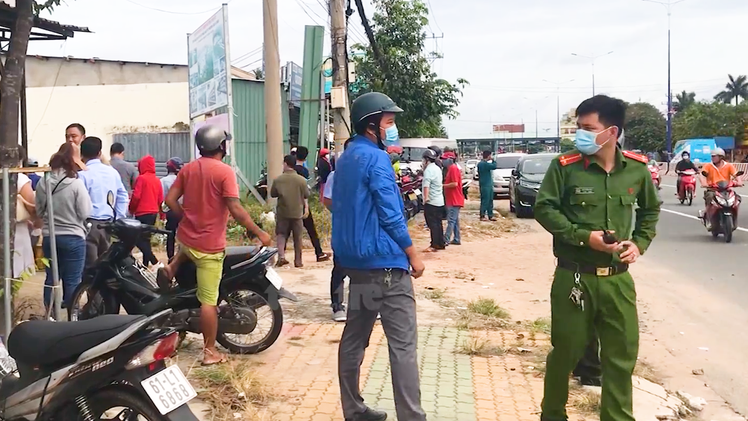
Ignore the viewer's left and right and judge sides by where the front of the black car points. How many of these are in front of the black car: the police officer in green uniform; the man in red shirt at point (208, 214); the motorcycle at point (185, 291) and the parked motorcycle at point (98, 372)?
4

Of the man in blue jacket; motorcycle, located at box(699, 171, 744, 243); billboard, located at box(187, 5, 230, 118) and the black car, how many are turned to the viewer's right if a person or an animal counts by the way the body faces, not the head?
1

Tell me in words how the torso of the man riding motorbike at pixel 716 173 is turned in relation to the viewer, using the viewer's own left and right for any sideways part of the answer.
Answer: facing the viewer

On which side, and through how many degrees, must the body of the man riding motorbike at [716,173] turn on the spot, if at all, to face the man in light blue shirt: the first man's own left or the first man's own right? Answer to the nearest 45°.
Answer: approximately 45° to the first man's own right

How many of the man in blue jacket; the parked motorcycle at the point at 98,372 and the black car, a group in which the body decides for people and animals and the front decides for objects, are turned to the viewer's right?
1

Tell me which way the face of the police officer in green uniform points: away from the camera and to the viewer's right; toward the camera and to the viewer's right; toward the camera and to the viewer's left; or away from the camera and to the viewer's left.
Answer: toward the camera and to the viewer's left

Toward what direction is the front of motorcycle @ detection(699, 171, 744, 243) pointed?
toward the camera

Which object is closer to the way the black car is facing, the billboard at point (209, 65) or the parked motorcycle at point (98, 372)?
the parked motorcycle

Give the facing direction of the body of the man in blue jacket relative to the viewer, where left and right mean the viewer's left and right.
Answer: facing to the right of the viewer

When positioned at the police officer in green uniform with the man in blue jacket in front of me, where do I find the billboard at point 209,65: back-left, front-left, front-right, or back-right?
front-right

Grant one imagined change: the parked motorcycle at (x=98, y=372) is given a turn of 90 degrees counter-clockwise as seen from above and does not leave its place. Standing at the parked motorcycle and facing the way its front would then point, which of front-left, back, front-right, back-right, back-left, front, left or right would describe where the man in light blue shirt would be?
back-right

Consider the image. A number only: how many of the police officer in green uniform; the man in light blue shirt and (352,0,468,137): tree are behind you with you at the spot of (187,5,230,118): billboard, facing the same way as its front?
1

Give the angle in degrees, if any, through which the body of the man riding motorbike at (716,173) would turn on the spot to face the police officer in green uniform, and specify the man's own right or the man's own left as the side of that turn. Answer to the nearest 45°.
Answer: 0° — they already face them

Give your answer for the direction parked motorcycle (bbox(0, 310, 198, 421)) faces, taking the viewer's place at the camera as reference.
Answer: facing away from the viewer and to the left of the viewer

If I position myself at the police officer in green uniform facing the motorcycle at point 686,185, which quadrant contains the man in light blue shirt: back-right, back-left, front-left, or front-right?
front-left
